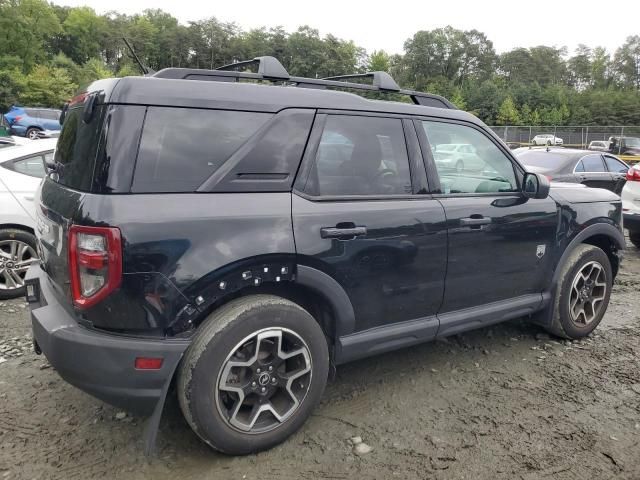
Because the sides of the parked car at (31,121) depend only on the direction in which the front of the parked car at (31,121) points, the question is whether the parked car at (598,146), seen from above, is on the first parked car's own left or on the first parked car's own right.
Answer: on the first parked car's own right

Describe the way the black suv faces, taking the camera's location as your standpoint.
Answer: facing away from the viewer and to the right of the viewer

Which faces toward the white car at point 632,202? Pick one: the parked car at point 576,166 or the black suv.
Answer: the black suv

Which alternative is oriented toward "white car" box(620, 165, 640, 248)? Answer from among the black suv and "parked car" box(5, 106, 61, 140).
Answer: the black suv

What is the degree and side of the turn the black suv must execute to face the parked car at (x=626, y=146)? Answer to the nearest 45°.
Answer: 0° — it already faces it

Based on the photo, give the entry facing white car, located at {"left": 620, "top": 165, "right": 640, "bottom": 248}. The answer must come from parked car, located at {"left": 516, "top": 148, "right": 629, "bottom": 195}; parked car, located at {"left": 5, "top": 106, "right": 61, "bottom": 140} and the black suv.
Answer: the black suv
